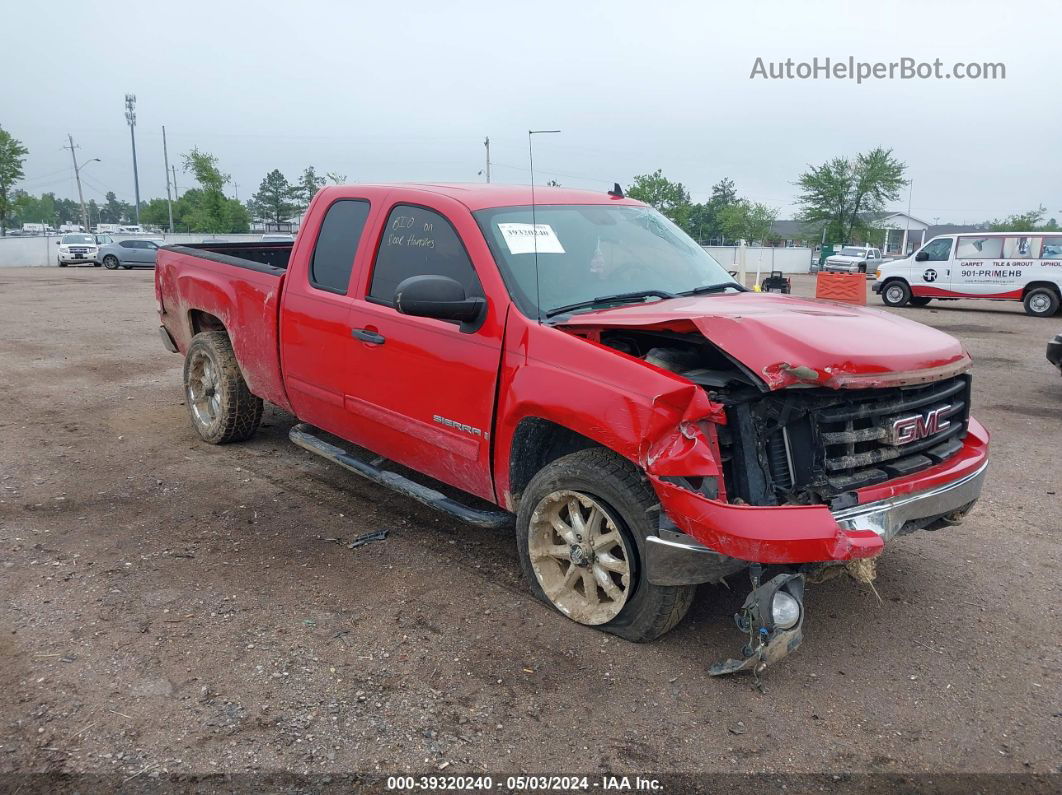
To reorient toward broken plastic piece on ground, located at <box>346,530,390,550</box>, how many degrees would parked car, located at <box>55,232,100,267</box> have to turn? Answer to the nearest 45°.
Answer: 0° — it already faces it

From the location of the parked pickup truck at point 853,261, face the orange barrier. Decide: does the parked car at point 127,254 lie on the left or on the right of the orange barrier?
right

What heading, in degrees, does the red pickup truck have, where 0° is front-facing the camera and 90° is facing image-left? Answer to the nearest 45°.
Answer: approximately 315°

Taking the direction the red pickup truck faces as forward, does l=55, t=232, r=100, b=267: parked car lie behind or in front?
behind

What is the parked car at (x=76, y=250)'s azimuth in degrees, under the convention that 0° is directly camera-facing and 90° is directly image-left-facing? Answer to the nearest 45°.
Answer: approximately 0°

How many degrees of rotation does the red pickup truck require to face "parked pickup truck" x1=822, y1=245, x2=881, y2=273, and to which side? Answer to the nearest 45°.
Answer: approximately 135° to its left

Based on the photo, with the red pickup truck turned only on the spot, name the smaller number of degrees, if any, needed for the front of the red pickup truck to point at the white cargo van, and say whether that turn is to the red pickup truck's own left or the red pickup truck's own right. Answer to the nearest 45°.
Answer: approximately 90° to the red pickup truck's own left

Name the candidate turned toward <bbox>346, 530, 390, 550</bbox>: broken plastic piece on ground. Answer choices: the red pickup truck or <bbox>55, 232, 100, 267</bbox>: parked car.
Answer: the parked car

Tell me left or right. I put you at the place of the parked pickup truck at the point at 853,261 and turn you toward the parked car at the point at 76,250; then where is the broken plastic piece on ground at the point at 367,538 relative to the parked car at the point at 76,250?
left
